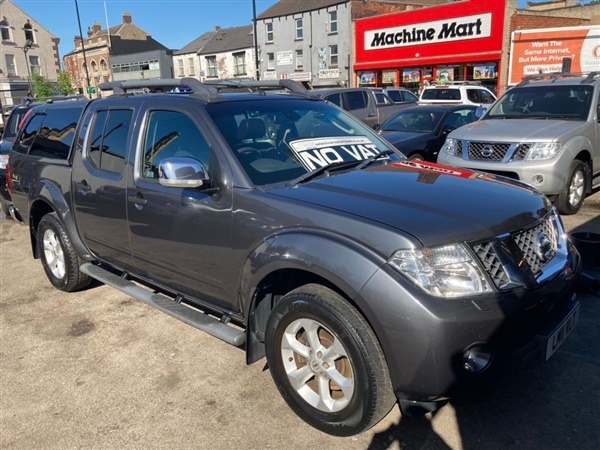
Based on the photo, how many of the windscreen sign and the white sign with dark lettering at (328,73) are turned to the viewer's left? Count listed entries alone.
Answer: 0

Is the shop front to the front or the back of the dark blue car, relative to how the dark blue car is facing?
to the back

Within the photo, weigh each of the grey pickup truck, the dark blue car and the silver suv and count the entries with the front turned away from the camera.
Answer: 0

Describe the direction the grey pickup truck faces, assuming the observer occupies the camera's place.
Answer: facing the viewer and to the right of the viewer

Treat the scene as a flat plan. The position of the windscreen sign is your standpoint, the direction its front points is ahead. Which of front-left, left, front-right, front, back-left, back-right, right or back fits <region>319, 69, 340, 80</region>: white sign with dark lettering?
back-left

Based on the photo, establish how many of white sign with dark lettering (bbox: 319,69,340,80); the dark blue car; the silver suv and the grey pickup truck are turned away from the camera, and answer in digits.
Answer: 0

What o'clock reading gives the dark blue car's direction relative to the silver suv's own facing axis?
The dark blue car is roughly at 3 o'clock from the silver suv.

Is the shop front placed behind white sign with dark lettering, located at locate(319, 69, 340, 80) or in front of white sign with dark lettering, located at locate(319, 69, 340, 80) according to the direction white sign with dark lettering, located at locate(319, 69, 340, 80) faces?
in front

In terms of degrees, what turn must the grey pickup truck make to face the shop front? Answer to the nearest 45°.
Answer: approximately 135° to its left

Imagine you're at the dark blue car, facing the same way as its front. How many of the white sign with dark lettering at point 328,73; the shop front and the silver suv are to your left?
1

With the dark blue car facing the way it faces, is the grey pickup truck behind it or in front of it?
in front

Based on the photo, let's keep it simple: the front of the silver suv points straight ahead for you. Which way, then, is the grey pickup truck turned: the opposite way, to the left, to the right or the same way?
to the left

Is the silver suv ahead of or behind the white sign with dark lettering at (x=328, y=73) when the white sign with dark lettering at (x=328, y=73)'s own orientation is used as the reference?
ahead

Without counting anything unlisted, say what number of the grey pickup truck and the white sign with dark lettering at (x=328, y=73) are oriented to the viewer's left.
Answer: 0

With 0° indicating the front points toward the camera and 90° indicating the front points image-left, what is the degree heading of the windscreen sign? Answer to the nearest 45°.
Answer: approximately 315°
